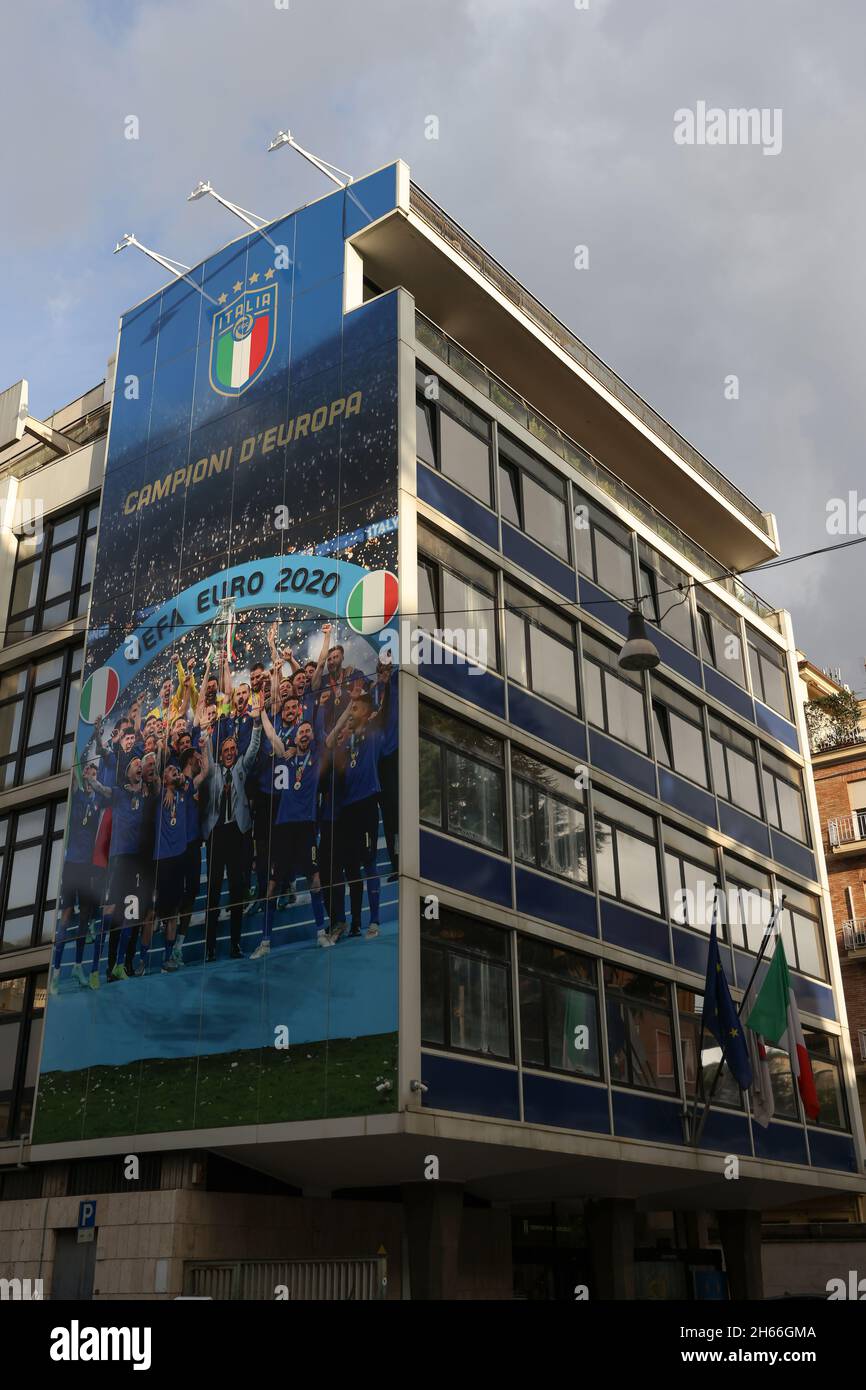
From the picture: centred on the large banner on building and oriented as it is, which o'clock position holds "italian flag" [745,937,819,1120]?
The italian flag is roughly at 7 o'clock from the large banner on building.

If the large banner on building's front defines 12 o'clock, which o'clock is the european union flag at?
The european union flag is roughly at 7 o'clock from the large banner on building.

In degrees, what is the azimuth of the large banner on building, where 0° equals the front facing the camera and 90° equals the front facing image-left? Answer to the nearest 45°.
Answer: approximately 45°
